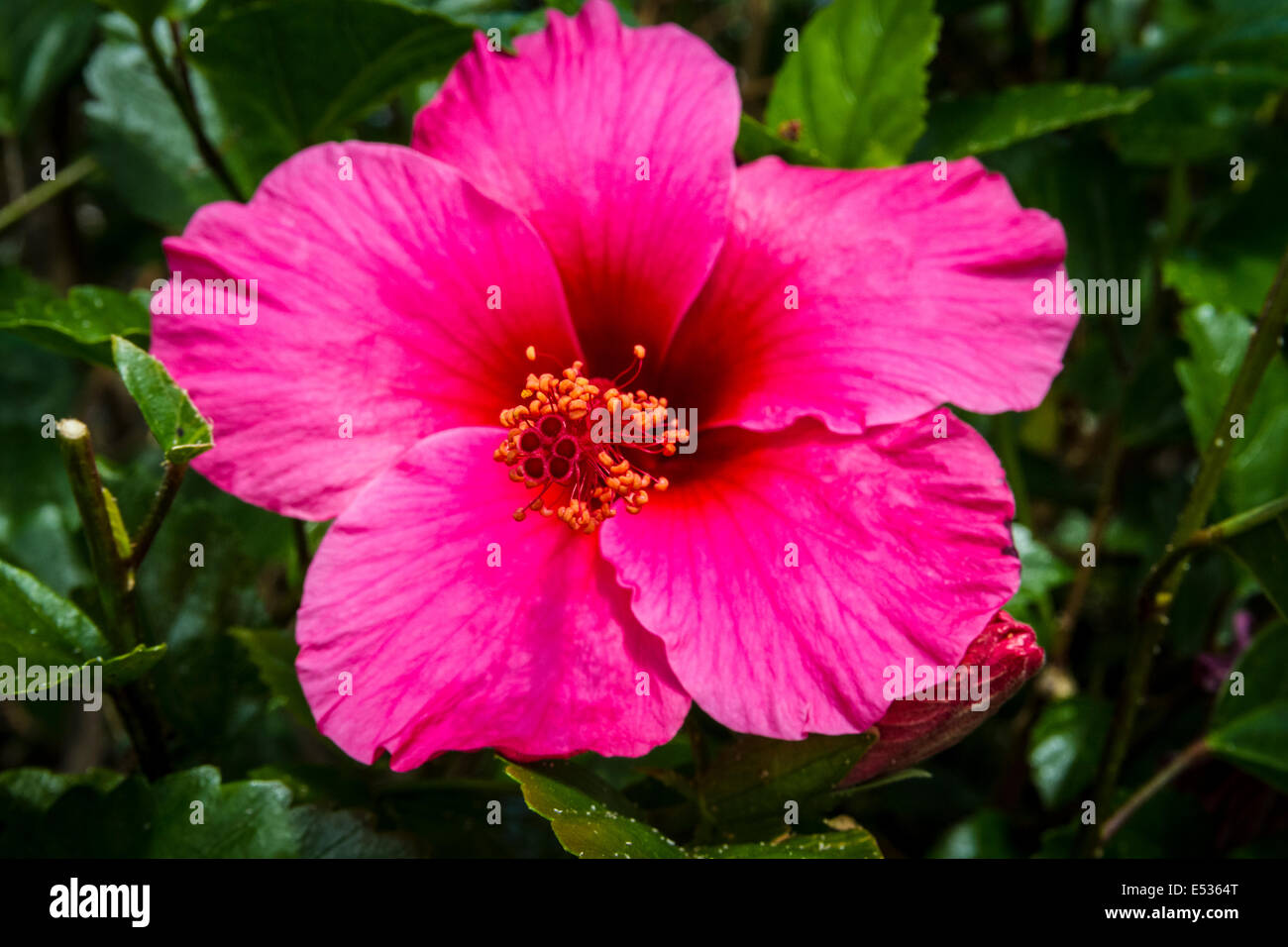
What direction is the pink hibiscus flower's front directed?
toward the camera
